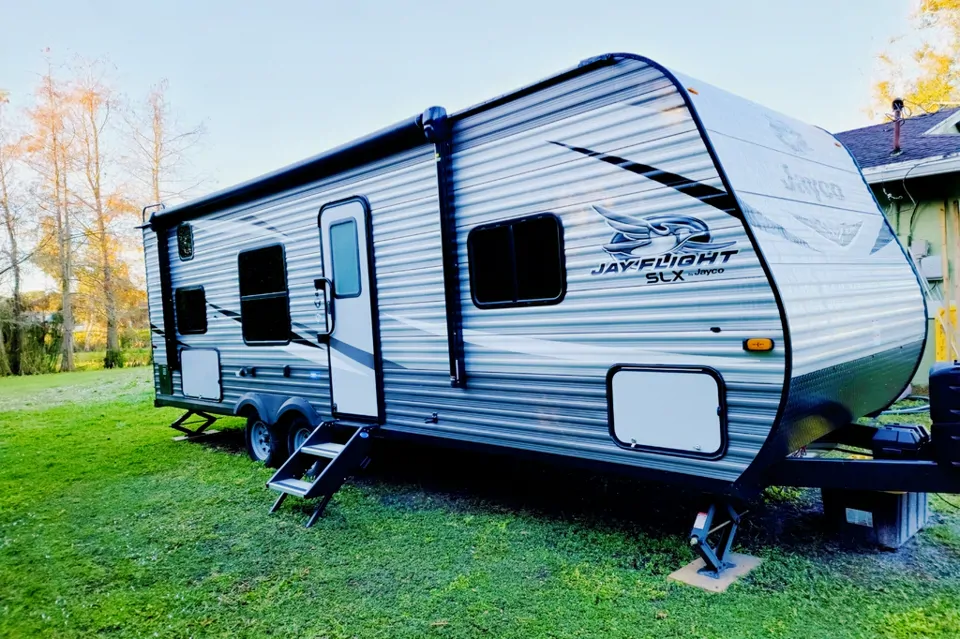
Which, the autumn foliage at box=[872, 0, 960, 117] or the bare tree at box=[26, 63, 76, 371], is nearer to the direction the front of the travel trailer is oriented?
the autumn foliage

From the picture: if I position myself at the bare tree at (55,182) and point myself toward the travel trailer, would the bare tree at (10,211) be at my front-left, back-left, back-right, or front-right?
back-right

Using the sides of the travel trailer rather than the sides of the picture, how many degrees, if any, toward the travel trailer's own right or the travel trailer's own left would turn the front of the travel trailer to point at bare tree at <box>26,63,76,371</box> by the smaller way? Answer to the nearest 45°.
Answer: approximately 180°

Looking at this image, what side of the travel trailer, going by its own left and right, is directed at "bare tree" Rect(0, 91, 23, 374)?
back

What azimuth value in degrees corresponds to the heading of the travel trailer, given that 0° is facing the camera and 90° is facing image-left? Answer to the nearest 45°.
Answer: approximately 315°

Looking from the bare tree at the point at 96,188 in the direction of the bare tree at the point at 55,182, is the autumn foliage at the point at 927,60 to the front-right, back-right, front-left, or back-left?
back-left

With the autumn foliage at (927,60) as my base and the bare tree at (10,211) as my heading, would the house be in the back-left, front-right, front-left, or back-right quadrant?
front-left

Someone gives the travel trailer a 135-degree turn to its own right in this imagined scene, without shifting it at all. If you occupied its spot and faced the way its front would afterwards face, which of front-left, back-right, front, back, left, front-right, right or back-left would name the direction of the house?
back-right

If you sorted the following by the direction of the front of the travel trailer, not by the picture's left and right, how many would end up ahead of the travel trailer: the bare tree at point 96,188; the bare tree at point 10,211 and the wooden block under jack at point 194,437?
0

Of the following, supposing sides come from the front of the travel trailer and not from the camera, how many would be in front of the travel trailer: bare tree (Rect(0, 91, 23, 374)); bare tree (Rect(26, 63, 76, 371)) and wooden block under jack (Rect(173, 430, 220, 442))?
0

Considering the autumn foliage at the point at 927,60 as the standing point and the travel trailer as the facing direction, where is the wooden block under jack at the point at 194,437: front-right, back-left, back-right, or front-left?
front-right

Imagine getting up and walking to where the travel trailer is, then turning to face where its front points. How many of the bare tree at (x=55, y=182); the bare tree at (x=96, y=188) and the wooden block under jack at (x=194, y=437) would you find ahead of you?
0

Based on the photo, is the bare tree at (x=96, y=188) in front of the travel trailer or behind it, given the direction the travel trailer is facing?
behind

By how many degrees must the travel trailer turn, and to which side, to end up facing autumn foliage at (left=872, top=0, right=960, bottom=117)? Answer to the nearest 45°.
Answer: approximately 90° to its left
